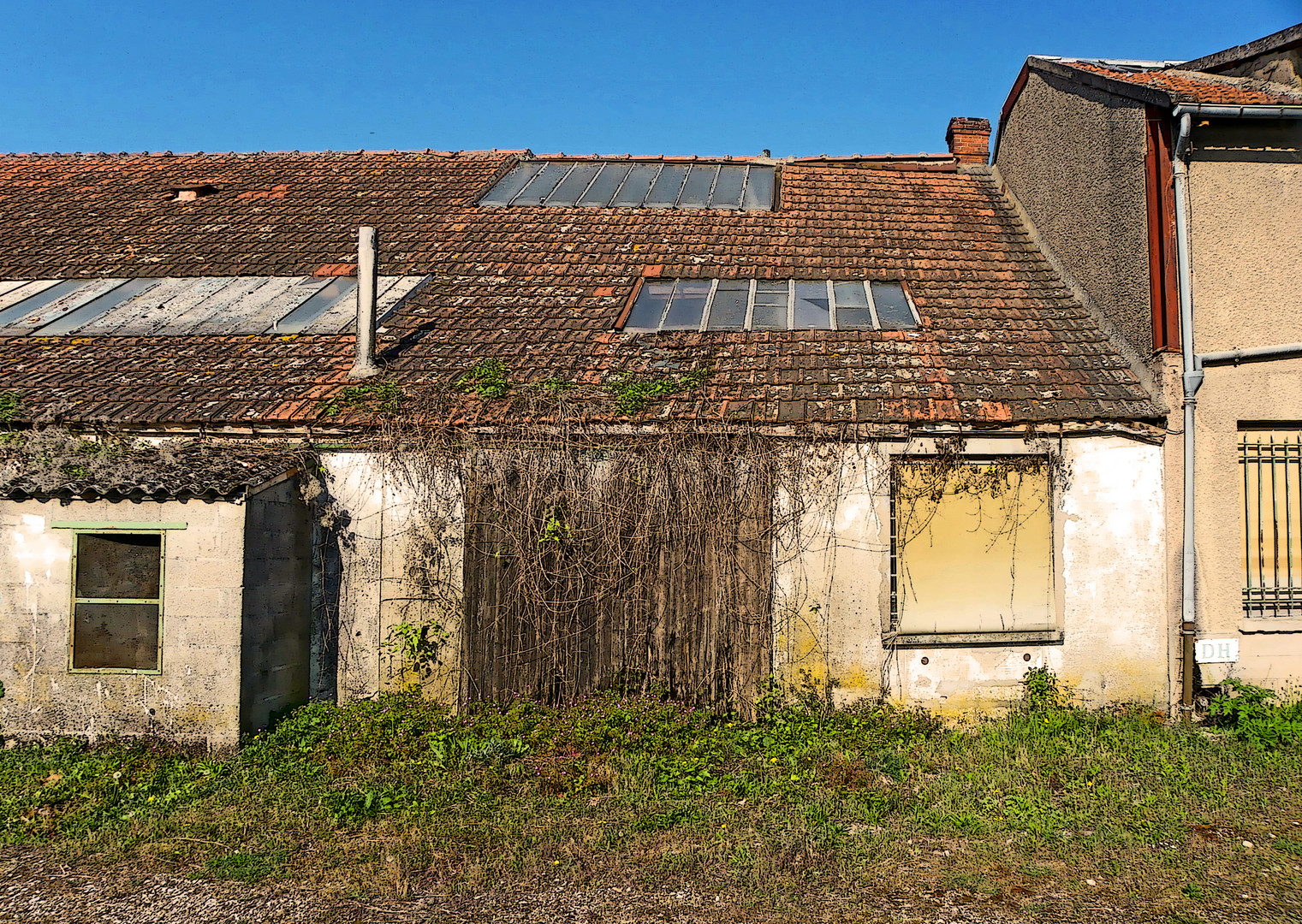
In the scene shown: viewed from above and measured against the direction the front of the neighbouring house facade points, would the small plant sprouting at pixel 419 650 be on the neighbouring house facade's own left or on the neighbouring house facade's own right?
on the neighbouring house facade's own right

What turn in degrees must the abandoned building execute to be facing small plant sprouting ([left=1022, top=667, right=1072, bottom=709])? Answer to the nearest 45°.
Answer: approximately 90° to its left

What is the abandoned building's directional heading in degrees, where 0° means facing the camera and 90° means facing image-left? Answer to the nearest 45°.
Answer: approximately 0°

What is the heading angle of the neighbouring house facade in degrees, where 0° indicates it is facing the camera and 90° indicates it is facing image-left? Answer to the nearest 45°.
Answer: approximately 0°
